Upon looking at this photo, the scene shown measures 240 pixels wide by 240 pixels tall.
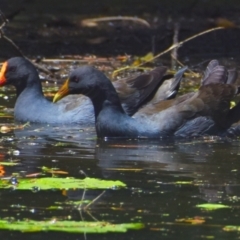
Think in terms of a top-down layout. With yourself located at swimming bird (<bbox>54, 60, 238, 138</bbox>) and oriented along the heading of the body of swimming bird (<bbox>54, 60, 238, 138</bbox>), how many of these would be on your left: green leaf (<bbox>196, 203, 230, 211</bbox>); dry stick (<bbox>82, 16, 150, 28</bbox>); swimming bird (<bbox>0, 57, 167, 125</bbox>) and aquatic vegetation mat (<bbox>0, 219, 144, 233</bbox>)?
2

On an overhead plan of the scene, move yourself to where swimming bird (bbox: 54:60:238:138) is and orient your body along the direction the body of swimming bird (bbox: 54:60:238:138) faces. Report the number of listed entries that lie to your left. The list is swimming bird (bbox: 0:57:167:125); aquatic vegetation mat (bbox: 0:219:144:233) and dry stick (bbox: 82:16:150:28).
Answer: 1

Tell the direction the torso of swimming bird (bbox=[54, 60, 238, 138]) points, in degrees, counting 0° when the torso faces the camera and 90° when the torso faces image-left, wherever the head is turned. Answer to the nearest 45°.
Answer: approximately 90°

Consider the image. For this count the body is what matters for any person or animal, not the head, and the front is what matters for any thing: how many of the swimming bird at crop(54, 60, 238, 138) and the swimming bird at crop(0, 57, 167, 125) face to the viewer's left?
2

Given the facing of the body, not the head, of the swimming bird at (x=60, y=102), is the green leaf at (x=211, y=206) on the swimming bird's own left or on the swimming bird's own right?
on the swimming bird's own left

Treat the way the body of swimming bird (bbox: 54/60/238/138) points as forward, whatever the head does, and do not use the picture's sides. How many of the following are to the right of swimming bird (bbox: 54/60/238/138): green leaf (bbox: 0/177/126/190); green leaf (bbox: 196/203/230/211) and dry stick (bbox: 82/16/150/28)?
1

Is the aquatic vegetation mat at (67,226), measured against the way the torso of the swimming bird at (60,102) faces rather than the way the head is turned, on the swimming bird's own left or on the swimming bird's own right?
on the swimming bird's own left

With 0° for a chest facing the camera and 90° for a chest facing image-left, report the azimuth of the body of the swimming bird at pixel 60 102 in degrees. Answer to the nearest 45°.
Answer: approximately 90°

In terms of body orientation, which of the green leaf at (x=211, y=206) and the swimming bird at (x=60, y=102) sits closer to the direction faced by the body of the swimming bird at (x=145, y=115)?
the swimming bird
